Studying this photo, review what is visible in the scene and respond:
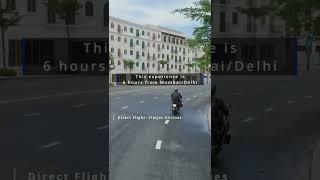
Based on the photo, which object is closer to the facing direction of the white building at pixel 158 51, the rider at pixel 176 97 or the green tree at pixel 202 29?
the green tree
